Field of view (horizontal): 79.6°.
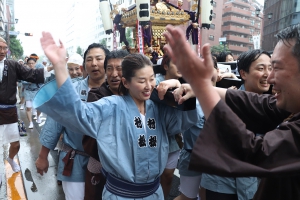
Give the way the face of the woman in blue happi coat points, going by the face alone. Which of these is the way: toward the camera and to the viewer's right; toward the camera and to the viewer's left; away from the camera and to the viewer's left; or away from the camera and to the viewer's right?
toward the camera and to the viewer's right

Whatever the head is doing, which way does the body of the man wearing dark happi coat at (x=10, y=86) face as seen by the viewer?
toward the camera

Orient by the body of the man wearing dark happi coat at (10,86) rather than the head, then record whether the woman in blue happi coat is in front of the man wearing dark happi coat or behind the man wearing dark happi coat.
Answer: in front
